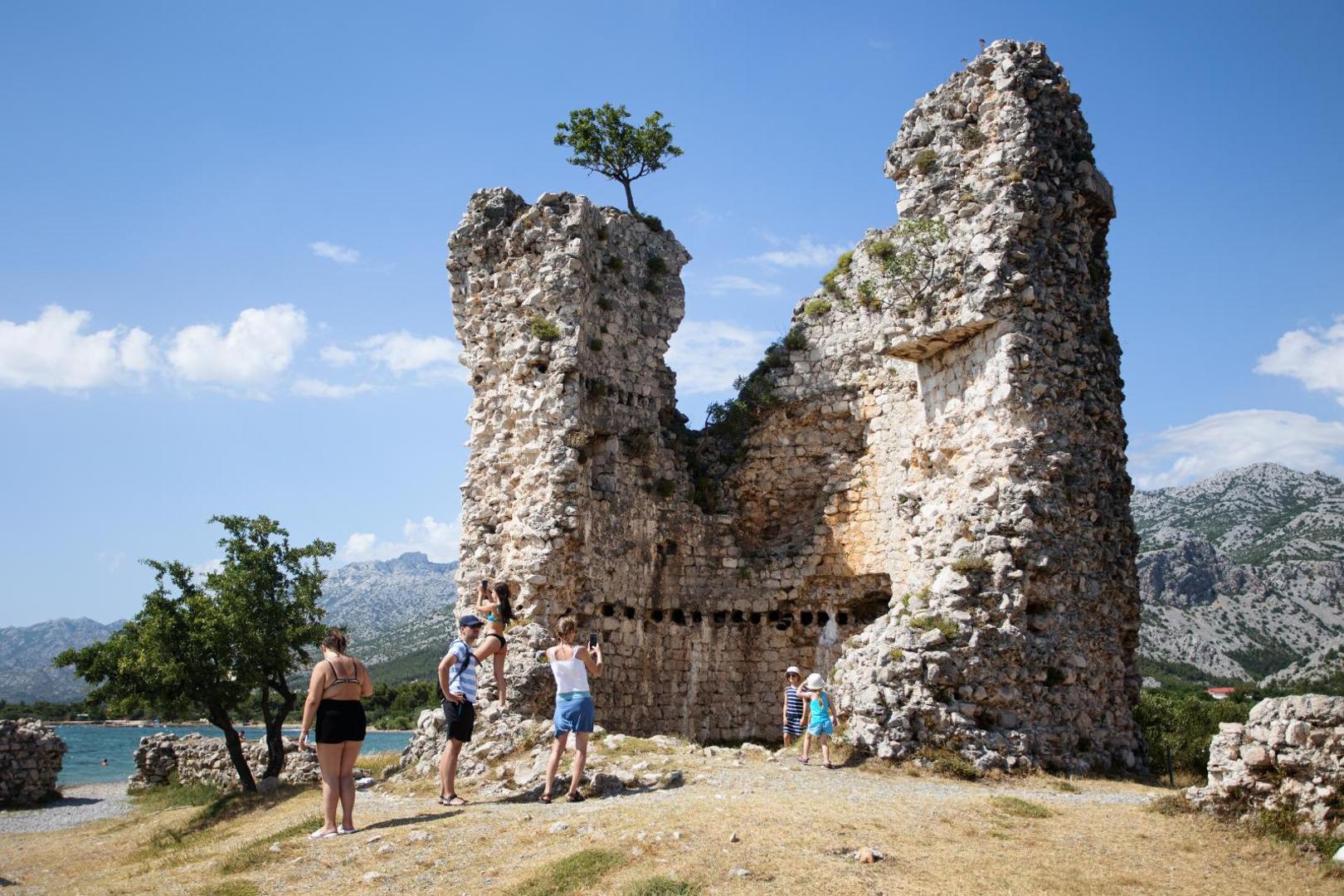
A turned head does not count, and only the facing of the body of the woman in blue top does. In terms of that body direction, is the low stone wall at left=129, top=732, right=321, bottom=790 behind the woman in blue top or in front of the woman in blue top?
in front
